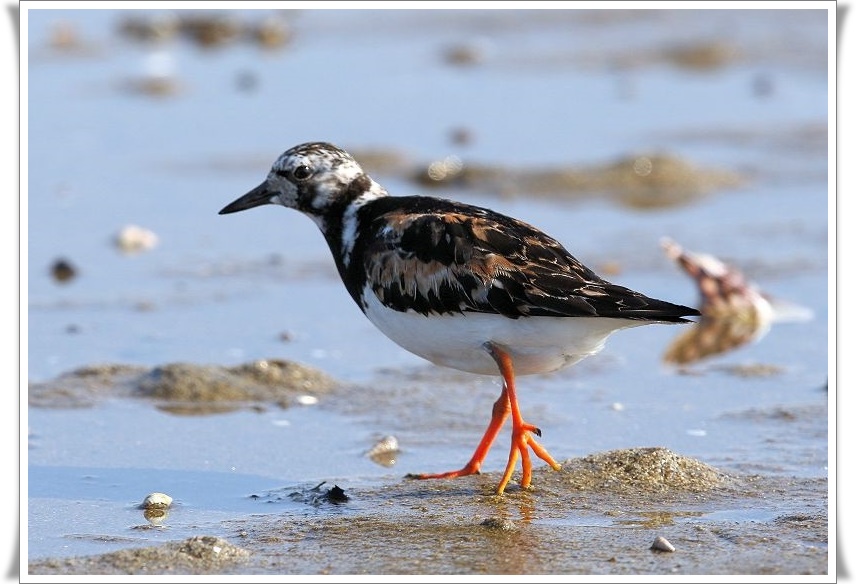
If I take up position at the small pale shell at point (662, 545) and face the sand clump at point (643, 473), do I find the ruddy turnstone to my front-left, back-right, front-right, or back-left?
front-left

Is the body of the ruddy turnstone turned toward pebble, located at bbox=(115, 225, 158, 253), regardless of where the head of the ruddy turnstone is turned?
no

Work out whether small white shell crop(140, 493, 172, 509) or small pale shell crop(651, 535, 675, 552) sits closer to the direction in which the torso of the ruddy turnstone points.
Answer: the small white shell

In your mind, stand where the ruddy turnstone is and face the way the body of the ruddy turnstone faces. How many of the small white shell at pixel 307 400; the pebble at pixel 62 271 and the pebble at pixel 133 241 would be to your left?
0

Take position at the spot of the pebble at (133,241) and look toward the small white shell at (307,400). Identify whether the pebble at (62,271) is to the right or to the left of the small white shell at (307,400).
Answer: right

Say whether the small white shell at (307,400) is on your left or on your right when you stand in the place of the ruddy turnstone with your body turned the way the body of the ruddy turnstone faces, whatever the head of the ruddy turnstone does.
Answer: on your right

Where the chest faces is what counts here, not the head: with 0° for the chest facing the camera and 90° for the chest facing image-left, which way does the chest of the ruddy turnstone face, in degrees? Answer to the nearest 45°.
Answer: approximately 90°

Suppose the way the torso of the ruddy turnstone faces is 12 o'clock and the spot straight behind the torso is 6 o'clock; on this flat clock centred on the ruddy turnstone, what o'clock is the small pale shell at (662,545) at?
The small pale shell is roughly at 8 o'clock from the ruddy turnstone.

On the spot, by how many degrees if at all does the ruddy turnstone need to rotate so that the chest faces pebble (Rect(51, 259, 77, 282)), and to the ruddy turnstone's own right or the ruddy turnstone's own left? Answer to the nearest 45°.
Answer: approximately 45° to the ruddy turnstone's own right

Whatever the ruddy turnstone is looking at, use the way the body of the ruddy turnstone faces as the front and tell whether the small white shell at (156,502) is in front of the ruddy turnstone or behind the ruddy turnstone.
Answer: in front
